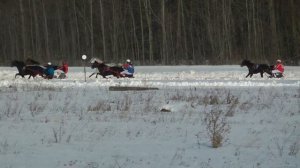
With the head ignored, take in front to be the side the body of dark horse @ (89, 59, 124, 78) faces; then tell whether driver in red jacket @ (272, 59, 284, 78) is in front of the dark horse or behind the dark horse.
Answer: behind

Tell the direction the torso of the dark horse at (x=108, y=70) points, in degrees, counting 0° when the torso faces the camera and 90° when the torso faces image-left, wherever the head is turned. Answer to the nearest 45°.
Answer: approximately 90°
